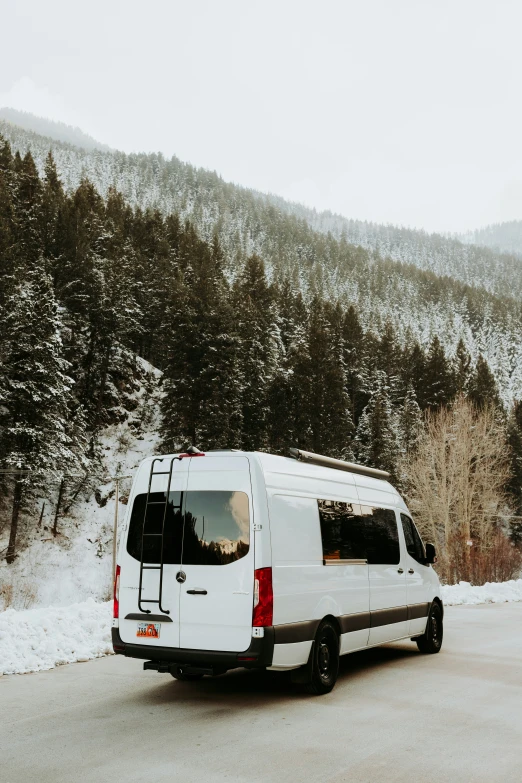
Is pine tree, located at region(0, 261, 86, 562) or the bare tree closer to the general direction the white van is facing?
the bare tree

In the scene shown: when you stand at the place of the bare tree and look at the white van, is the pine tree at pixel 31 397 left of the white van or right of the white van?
right

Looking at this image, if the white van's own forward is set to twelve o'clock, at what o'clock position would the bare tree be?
The bare tree is roughly at 11 o'clock from the white van.

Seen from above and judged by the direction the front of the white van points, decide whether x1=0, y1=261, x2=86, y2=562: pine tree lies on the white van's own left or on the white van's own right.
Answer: on the white van's own left

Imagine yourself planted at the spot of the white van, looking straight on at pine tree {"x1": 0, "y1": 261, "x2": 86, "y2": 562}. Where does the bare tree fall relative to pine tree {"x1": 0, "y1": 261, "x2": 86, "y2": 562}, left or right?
right

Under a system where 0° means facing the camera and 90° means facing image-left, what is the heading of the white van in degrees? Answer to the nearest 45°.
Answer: approximately 225°
